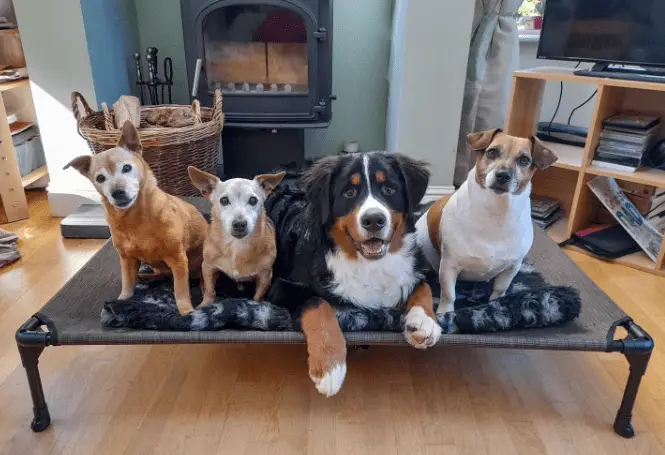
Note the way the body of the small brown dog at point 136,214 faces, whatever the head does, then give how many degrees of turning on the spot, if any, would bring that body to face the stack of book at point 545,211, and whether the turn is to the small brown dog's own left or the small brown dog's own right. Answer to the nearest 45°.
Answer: approximately 135° to the small brown dog's own left

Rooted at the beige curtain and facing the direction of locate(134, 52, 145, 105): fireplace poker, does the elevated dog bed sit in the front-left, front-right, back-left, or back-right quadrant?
front-left

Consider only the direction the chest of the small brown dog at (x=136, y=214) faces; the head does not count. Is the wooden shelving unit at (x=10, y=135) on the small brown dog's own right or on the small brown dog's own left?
on the small brown dog's own right

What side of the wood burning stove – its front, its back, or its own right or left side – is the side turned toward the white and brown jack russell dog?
front

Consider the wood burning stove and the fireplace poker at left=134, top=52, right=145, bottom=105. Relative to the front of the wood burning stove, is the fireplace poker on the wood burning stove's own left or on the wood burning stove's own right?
on the wood burning stove's own right

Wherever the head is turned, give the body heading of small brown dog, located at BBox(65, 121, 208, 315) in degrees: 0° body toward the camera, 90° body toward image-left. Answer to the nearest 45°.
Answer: approximately 45°

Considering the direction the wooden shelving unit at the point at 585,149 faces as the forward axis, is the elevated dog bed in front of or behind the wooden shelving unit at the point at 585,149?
in front

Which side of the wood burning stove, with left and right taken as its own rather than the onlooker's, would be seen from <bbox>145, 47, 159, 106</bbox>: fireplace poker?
right

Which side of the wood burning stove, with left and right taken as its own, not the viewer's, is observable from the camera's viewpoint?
front

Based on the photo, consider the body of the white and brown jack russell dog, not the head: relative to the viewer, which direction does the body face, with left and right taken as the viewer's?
facing the viewer and to the right of the viewer

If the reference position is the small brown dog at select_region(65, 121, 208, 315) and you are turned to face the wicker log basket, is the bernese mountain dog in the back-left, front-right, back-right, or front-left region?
back-right

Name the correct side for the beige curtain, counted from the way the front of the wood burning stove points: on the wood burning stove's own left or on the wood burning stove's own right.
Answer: on the wood burning stove's own left

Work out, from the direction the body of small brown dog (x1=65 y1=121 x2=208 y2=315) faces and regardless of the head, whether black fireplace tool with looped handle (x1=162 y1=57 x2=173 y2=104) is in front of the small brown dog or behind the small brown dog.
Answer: behind

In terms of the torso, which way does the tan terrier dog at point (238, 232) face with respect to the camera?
toward the camera

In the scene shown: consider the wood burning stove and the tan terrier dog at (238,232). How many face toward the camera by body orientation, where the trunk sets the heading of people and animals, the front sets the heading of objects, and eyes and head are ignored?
2

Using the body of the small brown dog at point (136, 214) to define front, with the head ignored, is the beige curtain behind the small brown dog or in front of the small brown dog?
behind
